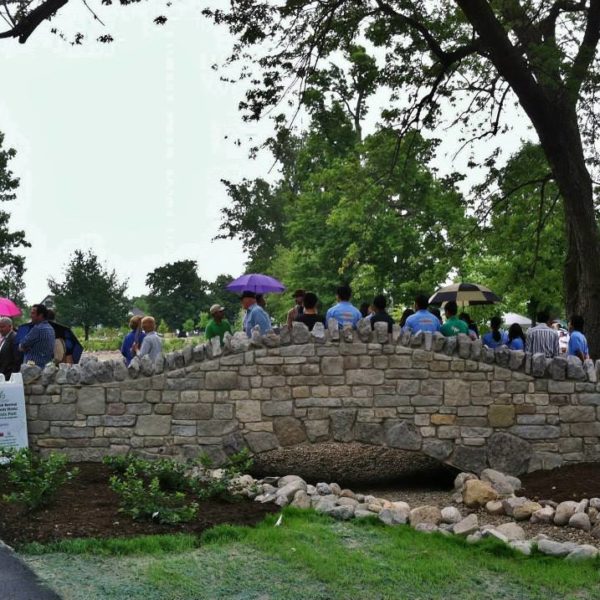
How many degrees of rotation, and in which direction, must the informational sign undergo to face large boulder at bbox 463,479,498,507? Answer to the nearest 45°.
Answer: approximately 45° to its left

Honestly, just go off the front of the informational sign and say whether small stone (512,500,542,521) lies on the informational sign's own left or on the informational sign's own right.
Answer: on the informational sign's own left

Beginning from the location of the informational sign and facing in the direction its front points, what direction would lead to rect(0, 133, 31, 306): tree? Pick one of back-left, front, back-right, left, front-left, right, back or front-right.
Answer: back

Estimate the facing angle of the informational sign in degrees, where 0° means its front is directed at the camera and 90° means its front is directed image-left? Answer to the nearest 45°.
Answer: approximately 0°

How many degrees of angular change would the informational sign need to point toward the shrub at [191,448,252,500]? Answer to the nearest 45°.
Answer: approximately 45° to its left

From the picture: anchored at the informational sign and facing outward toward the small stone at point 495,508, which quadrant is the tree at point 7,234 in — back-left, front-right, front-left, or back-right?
back-left

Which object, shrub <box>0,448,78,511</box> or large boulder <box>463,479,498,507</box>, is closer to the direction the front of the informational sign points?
the shrub

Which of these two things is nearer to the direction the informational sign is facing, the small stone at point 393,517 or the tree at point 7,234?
the small stone

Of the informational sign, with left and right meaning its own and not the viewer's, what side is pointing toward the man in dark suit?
back

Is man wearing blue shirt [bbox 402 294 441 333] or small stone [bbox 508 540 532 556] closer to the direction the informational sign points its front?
the small stone

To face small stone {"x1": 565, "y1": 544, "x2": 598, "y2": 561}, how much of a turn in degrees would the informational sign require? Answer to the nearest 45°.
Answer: approximately 45° to its left
